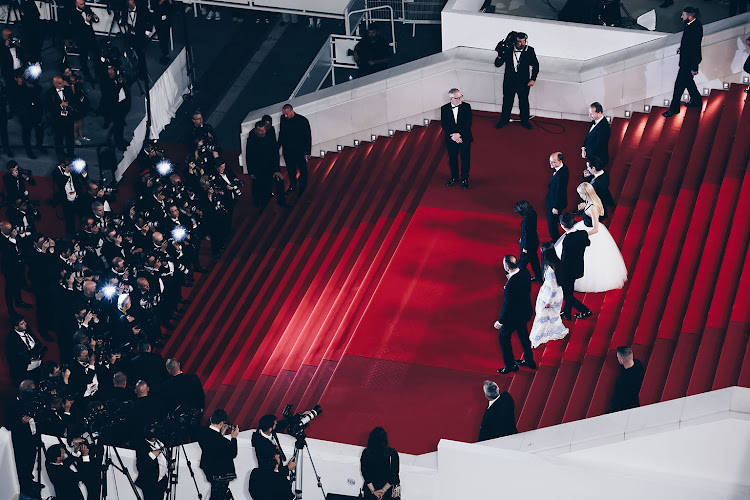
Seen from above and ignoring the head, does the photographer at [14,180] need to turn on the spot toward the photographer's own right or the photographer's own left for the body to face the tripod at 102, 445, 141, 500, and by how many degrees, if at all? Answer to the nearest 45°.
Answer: approximately 90° to the photographer's own right

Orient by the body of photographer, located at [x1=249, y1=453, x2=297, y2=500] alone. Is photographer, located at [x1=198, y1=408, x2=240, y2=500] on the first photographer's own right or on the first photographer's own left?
on the first photographer's own left

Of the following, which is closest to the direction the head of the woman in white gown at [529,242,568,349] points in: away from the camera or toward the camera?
away from the camera

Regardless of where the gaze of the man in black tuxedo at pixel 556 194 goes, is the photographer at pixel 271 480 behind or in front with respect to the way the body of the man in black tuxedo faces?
in front

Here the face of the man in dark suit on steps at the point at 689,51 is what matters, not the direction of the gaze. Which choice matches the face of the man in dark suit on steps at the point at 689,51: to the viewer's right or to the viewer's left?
to the viewer's left

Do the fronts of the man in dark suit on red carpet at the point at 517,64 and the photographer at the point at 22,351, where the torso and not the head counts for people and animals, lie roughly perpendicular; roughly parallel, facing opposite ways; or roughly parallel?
roughly perpendicular

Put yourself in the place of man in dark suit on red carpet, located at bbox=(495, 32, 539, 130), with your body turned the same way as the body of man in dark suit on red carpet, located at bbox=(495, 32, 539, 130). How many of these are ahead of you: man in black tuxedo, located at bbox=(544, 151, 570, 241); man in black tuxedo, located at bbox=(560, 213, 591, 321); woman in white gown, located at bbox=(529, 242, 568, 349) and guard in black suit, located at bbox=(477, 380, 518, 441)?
4

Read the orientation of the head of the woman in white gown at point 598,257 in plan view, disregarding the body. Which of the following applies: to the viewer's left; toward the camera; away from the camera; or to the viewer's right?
to the viewer's left

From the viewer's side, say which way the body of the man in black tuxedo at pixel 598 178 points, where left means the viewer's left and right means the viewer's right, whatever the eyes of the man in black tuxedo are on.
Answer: facing to the left of the viewer

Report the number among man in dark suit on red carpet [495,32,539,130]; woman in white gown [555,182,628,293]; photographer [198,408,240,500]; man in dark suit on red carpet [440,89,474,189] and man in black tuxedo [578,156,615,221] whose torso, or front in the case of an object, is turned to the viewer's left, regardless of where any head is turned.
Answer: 2

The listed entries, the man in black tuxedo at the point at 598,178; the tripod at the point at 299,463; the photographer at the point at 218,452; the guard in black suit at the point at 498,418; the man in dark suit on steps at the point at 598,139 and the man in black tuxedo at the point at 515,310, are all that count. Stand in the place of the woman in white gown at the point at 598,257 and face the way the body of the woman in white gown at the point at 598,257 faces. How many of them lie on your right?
2

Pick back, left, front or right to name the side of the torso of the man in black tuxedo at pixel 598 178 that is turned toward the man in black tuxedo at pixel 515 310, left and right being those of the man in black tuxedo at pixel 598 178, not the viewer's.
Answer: left
